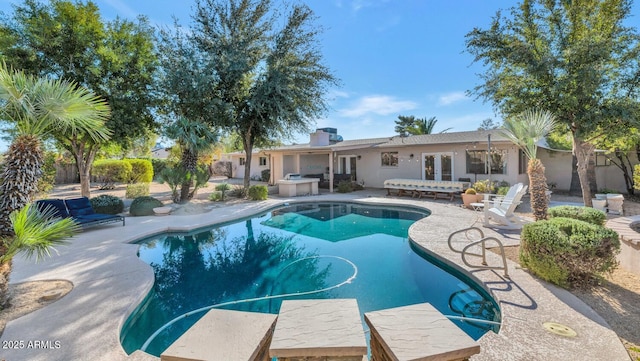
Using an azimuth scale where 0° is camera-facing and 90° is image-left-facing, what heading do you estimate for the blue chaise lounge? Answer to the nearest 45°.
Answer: approximately 315°

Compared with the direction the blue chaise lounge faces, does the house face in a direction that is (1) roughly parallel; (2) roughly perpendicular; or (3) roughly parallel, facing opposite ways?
roughly perpendicular

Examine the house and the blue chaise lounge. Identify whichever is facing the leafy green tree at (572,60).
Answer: the blue chaise lounge

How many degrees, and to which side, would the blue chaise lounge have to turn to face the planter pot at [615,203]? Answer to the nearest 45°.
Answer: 0° — it already faces it

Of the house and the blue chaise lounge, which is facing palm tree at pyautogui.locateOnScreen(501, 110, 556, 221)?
the blue chaise lounge

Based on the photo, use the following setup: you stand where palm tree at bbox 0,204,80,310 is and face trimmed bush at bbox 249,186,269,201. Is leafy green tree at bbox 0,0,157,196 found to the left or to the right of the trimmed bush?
left

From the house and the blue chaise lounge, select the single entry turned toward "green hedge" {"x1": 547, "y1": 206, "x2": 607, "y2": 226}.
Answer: the blue chaise lounge
